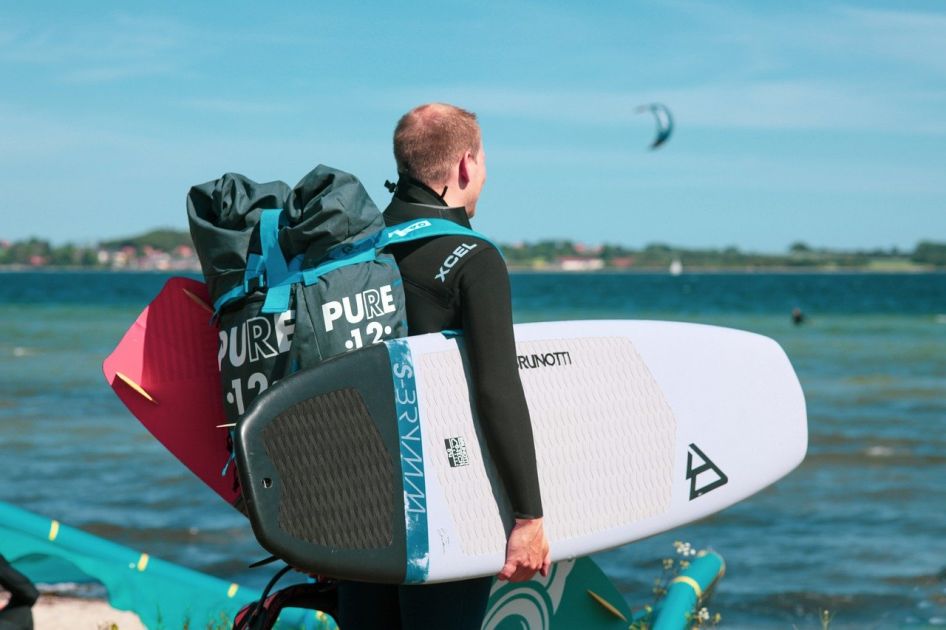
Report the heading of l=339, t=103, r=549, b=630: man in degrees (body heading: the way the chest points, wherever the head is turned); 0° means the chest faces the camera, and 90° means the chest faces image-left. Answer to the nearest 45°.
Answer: approximately 225°

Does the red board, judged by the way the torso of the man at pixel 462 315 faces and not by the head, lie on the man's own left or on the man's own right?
on the man's own left
